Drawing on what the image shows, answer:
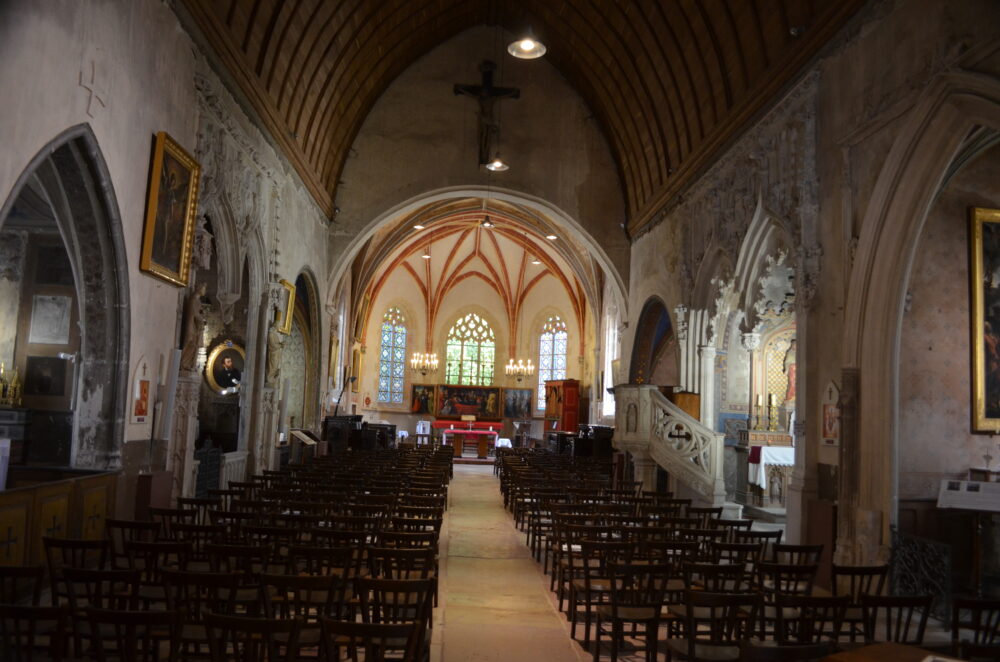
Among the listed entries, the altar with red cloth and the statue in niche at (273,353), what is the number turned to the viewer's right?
1

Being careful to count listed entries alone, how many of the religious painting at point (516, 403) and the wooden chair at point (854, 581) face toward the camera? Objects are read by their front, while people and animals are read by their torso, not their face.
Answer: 1

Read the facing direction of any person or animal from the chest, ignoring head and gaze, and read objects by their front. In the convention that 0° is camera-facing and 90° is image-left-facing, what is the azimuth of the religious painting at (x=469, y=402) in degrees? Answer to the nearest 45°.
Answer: approximately 0°

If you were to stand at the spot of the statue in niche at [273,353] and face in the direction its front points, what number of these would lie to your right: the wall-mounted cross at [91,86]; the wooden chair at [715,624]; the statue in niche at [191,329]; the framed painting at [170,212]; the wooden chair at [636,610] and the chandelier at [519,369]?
5

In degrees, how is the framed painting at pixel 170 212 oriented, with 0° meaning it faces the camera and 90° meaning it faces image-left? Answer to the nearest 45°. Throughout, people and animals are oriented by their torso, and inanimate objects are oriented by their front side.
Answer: approximately 315°

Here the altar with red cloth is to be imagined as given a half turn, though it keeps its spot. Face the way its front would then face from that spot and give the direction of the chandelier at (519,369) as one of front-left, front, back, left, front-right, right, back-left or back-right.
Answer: front-right

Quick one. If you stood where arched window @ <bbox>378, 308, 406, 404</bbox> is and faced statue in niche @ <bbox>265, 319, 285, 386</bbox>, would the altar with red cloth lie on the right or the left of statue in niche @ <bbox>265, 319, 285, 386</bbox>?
left

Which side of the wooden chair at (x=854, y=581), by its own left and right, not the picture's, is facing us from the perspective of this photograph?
back

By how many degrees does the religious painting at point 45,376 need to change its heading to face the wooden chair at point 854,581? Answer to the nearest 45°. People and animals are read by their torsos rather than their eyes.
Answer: approximately 45° to its left

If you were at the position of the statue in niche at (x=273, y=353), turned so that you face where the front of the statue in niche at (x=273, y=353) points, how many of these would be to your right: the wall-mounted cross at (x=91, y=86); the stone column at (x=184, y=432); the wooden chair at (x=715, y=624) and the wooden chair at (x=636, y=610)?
4

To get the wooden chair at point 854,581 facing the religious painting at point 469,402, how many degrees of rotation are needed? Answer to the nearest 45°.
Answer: approximately 45° to its left
